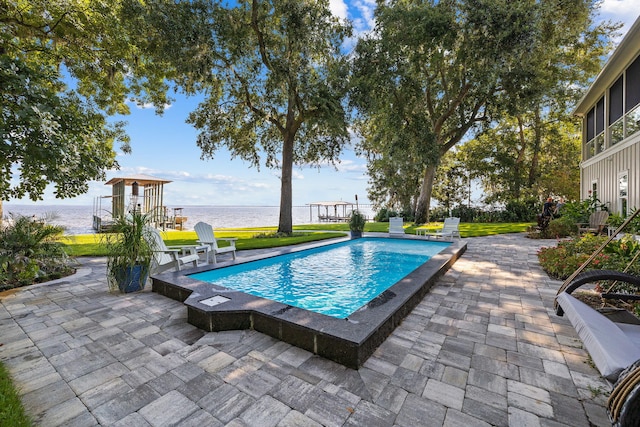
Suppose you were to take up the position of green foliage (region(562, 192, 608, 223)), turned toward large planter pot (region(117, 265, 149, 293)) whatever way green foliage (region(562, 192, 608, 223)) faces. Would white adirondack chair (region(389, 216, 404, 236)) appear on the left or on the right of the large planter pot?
right

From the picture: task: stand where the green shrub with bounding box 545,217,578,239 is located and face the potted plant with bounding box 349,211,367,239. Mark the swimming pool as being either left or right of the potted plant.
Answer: left

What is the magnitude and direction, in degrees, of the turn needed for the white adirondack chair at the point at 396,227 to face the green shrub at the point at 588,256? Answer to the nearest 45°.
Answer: approximately 45° to its left

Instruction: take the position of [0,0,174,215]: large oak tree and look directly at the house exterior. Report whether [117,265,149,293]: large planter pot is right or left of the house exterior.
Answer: right

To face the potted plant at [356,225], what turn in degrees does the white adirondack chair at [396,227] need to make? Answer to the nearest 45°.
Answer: approximately 45° to its right

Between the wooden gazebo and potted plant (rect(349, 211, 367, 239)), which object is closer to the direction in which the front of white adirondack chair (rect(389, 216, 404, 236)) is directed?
the potted plant

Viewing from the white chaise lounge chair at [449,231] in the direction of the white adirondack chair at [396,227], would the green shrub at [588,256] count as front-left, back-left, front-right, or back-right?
back-left
